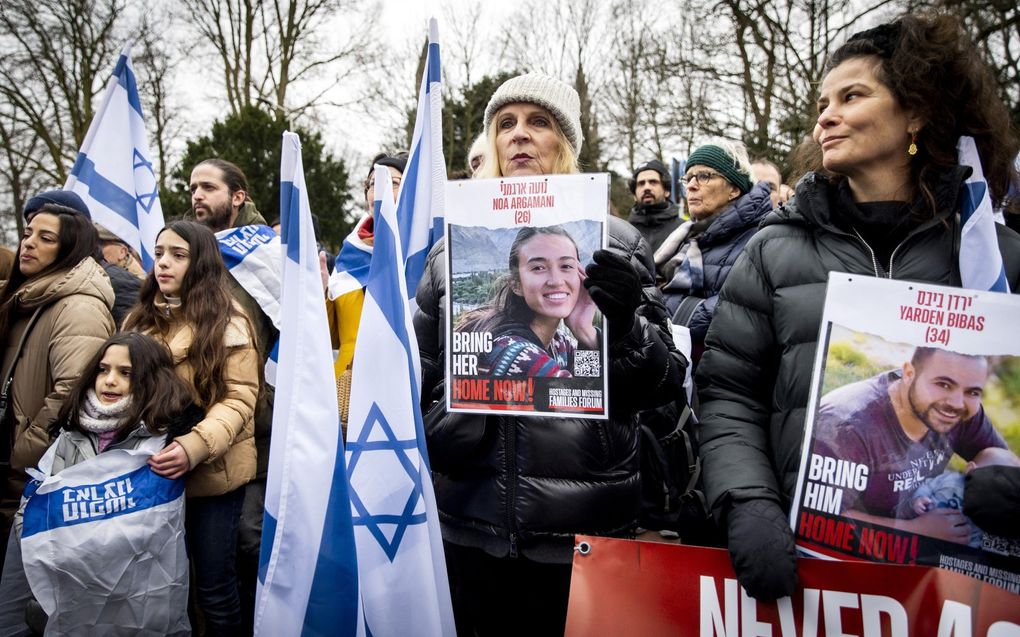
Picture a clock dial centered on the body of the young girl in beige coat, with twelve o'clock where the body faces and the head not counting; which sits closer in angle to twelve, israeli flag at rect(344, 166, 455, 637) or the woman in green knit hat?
the israeli flag

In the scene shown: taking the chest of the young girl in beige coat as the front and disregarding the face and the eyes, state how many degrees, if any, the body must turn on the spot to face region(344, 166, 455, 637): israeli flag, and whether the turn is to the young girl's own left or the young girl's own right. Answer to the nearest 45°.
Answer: approximately 90° to the young girl's own left

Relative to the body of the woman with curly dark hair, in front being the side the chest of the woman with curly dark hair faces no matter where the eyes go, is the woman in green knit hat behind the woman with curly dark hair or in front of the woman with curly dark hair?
behind

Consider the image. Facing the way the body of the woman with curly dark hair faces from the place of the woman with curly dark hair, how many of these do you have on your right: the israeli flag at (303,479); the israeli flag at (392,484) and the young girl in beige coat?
3

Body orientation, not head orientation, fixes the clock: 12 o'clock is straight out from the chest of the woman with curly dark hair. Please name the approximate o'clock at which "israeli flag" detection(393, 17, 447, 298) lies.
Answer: The israeli flag is roughly at 4 o'clock from the woman with curly dark hair.

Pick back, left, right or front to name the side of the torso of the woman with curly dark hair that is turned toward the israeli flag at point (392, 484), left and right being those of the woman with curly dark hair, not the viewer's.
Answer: right

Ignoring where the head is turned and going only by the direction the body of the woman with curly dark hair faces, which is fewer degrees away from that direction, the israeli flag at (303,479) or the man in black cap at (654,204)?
the israeli flag

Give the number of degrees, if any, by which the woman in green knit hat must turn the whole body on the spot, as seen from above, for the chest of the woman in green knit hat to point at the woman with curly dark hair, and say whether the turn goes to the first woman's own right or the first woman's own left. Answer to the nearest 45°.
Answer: approximately 45° to the first woman's own left

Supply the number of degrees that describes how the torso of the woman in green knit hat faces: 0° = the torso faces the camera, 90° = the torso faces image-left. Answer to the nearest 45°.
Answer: approximately 45°

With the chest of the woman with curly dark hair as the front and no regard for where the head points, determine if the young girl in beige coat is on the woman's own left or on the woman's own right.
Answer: on the woman's own right

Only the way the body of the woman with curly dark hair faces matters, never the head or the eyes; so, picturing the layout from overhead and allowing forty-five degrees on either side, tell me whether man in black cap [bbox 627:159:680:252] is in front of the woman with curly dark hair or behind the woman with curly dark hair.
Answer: behind
